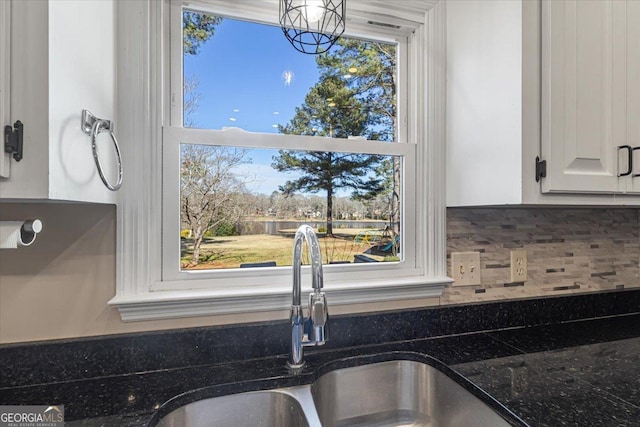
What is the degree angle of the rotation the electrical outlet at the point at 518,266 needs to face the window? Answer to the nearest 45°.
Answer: approximately 90° to its right

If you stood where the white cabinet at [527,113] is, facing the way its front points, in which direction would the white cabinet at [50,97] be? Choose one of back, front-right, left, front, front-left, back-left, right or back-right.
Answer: right

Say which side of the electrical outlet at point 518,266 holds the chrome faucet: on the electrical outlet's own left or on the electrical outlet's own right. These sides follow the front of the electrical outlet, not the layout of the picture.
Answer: on the electrical outlet's own right

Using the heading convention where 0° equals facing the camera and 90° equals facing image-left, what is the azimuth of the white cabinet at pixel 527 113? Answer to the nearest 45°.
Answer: approximately 315°

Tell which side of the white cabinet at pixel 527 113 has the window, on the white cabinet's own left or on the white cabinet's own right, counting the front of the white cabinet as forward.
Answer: on the white cabinet's own right

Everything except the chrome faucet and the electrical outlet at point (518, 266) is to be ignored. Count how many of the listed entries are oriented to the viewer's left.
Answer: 0

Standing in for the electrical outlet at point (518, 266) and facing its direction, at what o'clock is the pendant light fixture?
The pendant light fixture is roughly at 3 o'clock from the electrical outlet.

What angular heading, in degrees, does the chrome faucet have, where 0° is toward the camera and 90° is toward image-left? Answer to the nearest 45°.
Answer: approximately 315°
